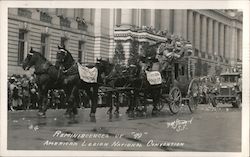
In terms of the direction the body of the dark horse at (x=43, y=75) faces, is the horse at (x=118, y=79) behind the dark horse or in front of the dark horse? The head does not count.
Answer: behind

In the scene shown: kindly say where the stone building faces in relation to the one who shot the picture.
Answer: facing the viewer and to the right of the viewer

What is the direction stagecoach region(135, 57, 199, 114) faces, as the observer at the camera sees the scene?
facing the viewer and to the left of the viewer

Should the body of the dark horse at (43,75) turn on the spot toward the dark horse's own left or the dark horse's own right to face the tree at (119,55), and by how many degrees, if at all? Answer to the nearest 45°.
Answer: approximately 180°

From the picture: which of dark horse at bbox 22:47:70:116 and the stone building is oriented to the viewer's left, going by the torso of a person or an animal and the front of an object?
the dark horse

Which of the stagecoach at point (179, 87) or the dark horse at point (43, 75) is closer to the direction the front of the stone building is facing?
the stagecoach

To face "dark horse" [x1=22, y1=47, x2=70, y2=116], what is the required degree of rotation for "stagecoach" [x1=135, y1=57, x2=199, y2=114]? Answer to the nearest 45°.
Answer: approximately 45° to its right

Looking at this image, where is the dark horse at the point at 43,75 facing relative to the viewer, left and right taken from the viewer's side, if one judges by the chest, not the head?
facing to the left of the viewer

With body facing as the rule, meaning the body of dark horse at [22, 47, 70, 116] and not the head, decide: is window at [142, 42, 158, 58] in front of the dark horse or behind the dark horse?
behind

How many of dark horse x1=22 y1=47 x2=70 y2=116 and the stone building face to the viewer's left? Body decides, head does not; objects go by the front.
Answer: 1
